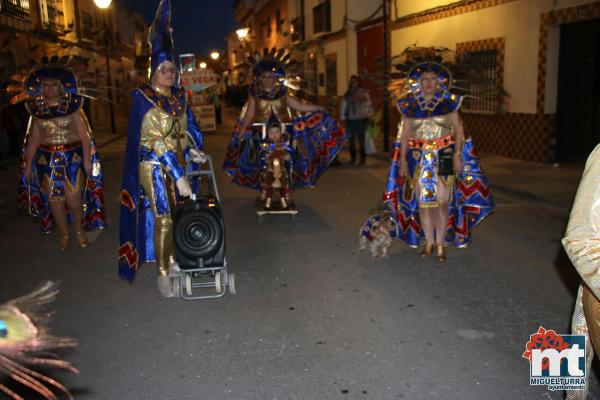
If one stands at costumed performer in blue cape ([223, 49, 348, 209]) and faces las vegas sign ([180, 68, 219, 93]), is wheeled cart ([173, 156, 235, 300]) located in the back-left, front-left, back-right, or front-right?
back-left

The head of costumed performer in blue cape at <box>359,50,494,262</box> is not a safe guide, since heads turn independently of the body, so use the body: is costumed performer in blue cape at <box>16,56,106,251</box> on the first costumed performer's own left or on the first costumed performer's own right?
on the first costumed performer's own right

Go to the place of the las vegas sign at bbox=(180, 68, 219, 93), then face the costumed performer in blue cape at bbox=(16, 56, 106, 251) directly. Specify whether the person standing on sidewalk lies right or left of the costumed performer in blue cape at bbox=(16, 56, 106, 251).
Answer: left

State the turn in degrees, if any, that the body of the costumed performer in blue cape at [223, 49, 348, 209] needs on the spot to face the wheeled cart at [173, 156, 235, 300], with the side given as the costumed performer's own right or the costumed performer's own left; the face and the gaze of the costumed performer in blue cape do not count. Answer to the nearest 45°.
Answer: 0° — they already face it

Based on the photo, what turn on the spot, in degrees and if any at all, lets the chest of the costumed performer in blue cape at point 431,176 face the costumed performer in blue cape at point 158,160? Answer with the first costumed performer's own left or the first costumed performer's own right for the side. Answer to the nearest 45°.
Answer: approximately 45° to the first costumed performer's own right

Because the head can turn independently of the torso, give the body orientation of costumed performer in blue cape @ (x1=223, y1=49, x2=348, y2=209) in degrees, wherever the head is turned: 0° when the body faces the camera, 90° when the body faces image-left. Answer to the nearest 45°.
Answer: approximately 0°

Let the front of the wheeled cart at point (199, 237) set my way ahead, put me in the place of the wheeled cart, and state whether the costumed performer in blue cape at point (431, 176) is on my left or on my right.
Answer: on my left

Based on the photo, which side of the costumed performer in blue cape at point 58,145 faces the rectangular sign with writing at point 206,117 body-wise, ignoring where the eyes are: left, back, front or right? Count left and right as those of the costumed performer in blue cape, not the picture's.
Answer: back
